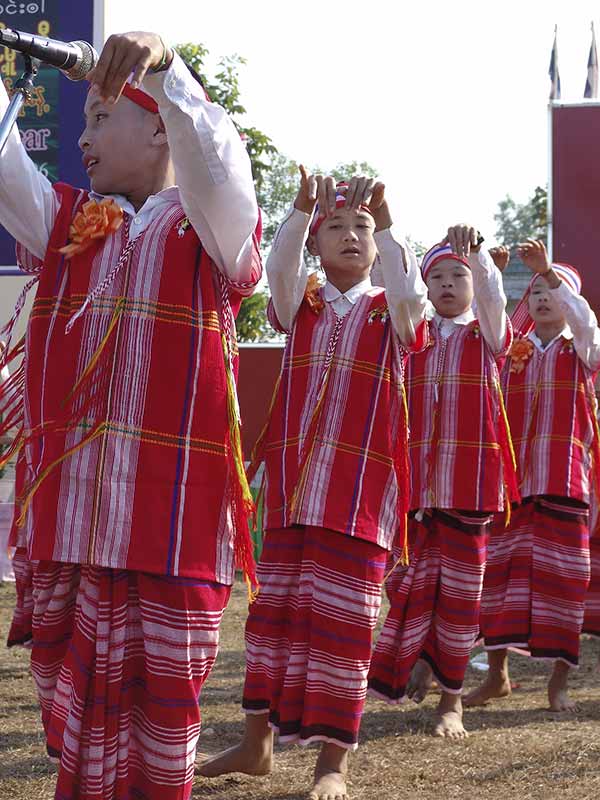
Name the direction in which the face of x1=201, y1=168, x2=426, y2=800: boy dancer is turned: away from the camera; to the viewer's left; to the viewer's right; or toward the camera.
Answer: toward the camera

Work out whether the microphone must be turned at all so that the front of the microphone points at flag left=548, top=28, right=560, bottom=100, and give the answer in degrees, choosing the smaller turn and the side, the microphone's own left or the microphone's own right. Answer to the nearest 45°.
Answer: approximately 45° to the microphone's own left

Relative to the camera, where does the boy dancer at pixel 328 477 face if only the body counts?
toward the camera

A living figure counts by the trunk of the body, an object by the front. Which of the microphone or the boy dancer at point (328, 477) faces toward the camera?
the boy dancer

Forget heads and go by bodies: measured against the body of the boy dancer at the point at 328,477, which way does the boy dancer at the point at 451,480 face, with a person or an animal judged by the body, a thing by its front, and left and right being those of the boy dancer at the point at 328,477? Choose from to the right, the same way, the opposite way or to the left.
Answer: the same way

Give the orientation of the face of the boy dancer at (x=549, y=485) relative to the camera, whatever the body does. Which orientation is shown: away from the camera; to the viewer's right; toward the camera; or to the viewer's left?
toward the camera

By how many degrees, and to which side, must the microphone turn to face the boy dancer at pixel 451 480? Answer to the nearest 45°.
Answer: approximately 45° to its left

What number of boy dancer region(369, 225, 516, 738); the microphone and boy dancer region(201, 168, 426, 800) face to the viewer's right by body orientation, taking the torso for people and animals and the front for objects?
1

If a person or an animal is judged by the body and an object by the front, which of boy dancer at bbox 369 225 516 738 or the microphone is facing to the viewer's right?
the microphone

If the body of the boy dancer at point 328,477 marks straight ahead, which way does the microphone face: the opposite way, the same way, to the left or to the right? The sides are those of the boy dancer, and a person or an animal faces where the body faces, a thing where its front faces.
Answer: to the left

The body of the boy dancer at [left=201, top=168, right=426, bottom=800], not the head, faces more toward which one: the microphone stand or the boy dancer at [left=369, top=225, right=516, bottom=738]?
the microphone stand

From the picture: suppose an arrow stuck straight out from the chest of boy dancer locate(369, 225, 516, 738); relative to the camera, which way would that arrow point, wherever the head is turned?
toward the camera

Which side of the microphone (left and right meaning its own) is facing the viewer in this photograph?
right

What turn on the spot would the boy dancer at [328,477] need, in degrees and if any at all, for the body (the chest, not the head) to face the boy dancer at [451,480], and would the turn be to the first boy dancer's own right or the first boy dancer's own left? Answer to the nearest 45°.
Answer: approximately 135° to the first boy dancer's own left
